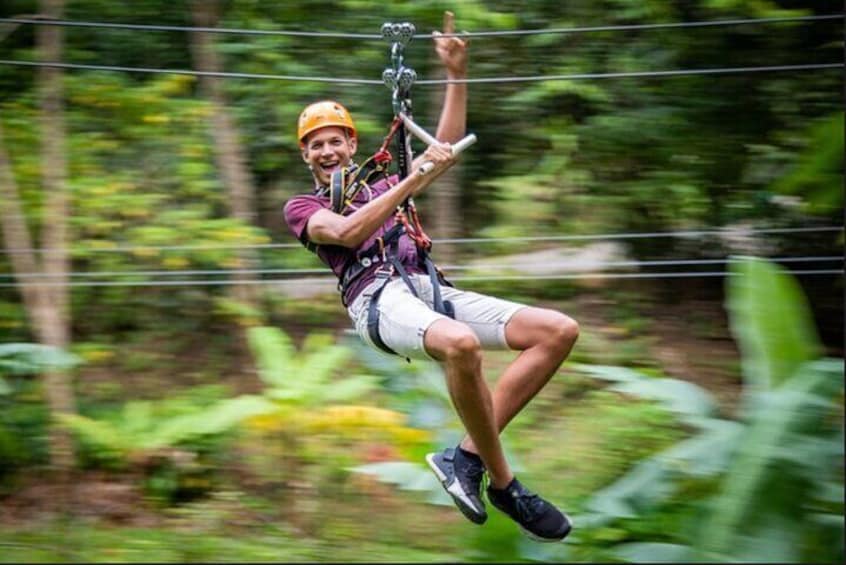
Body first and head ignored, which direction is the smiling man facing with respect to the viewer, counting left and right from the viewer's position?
facing the viewer and to the right of the viewer

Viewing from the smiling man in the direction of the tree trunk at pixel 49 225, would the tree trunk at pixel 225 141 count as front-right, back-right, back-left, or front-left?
front-right

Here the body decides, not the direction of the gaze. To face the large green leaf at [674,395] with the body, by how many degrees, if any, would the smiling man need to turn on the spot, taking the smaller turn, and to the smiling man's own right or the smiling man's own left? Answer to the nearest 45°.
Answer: approximately 90° to the smiling man's own left

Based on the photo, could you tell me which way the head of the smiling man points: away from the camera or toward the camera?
toward the camera

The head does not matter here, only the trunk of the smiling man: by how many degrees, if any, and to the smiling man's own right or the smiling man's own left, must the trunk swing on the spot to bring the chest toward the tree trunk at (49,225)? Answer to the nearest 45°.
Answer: approximately 180°

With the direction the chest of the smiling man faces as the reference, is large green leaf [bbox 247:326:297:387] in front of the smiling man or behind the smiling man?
behind

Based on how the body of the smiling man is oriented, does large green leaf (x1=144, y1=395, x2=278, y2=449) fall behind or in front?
behind

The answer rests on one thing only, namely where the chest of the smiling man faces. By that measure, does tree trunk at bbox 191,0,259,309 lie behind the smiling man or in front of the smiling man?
behind

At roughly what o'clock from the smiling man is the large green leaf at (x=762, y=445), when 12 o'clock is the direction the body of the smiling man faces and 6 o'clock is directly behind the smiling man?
The large green leaf is roughly at 10 o'clock from the smiling man.

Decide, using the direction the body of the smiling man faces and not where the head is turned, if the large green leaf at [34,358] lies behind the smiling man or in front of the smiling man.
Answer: behind
